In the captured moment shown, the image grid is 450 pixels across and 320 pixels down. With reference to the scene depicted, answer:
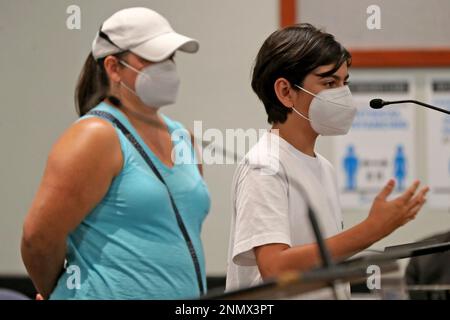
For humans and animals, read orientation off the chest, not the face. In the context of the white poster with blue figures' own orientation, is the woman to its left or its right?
on its right

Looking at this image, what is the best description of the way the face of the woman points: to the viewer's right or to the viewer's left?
to the viewer's right

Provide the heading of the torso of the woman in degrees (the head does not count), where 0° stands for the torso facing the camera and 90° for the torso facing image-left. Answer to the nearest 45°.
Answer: approximately 315°

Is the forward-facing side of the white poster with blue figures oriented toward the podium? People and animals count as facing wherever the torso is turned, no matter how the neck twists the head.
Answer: yes

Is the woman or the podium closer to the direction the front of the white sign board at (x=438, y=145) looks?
the podium

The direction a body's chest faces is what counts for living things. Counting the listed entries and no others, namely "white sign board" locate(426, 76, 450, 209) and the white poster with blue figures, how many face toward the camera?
2

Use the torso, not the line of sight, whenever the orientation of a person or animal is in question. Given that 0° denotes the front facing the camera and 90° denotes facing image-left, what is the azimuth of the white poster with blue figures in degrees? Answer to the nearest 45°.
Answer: approximately 0°

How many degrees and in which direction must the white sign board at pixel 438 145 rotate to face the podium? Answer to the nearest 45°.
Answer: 0° — it already faces it

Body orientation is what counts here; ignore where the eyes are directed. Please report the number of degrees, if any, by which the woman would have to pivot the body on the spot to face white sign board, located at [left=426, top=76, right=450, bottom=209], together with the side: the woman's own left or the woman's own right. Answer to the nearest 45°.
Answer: approximately 45° to the woman's own left

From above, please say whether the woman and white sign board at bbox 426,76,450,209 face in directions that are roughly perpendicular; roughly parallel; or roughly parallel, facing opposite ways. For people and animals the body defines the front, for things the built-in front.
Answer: roughly perpendicular

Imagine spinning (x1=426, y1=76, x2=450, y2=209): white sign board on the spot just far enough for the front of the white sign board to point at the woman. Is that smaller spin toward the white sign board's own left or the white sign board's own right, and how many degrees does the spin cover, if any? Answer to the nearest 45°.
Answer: approximately 45° to the white sign board's own right
